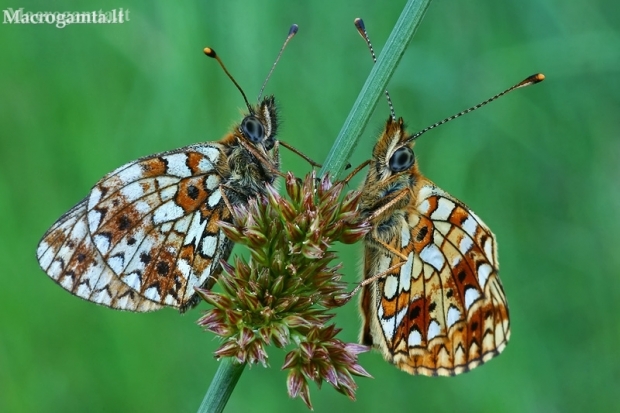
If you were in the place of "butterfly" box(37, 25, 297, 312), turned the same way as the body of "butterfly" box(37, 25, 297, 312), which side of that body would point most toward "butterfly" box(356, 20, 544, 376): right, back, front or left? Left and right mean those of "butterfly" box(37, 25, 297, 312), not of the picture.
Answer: front

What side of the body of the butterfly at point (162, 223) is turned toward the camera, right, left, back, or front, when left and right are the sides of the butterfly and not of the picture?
right
